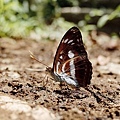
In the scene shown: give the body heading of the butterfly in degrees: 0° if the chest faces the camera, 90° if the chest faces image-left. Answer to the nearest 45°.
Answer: approximately 90°
